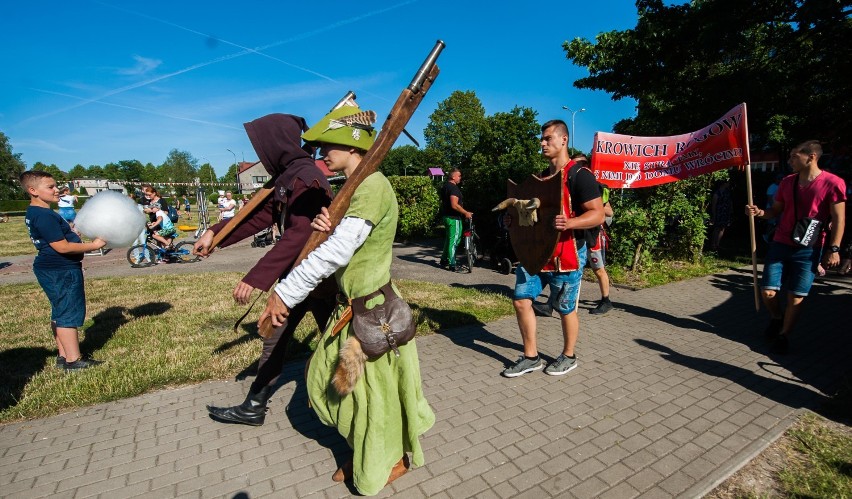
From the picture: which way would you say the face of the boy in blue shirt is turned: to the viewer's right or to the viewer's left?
to the viewer's right

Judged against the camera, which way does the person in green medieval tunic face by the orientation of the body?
to the viewer's left

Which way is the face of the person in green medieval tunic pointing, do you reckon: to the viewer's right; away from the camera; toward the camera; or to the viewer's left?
to the viewer's left

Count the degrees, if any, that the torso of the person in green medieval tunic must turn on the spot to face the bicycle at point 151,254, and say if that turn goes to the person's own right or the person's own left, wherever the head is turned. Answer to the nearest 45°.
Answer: approximately 45° to the person's own right

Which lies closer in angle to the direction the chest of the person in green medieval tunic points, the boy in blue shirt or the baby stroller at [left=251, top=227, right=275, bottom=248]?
the boy in blue shirt

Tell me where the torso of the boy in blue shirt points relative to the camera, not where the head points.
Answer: to the viewer's right

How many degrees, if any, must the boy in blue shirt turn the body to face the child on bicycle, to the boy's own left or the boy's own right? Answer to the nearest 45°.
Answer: approximately 90° to the boy's own left

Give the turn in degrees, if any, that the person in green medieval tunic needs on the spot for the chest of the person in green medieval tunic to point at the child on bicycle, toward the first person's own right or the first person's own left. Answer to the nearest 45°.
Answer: approximately 45° to the first person's own right
